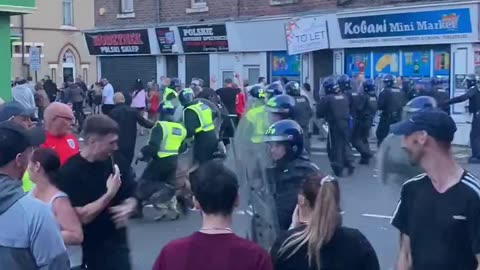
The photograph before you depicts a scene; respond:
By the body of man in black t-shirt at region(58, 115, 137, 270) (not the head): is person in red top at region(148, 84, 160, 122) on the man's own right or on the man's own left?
on the man's own left

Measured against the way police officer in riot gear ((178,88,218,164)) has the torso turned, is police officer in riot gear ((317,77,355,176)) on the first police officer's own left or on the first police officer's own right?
on the first police officer's own right

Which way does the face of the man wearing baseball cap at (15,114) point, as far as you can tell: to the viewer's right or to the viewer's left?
to the viewer's right

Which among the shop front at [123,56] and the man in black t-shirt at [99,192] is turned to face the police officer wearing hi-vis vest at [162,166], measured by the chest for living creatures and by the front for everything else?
the shop front

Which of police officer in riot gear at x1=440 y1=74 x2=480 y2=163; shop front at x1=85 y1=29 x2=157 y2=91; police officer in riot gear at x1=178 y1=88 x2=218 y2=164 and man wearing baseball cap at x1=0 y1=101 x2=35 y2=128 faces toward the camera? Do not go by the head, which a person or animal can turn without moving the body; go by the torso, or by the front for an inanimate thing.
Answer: the shop front

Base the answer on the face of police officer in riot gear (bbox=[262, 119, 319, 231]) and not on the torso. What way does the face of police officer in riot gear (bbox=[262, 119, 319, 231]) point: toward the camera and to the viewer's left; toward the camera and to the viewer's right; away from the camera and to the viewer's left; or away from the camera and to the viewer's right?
toward the camera and to the viewer's left

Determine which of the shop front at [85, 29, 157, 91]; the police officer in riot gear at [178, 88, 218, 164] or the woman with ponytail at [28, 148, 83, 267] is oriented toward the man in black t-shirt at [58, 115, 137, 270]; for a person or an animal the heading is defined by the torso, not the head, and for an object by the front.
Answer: the shop front

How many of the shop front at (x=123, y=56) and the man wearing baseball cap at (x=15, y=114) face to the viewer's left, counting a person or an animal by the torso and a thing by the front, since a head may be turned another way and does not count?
0

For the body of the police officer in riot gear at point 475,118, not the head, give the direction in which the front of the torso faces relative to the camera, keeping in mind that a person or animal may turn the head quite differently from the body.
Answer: to the viewer's left

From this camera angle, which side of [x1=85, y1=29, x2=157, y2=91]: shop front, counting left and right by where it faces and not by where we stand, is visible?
front

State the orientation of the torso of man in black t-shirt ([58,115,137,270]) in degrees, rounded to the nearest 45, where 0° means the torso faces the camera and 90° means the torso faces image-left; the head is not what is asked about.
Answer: approximately 315°

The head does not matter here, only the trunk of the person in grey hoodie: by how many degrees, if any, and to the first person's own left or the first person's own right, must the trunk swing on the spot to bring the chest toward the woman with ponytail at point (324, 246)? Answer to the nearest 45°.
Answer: approximately 45° to the first person's own right

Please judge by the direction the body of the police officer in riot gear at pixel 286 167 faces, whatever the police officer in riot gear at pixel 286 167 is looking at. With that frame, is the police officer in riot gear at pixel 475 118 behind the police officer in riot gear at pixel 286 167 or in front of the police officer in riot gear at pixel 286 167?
behind

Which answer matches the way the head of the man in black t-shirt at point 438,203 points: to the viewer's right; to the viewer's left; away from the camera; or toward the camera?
to the viewer's left
